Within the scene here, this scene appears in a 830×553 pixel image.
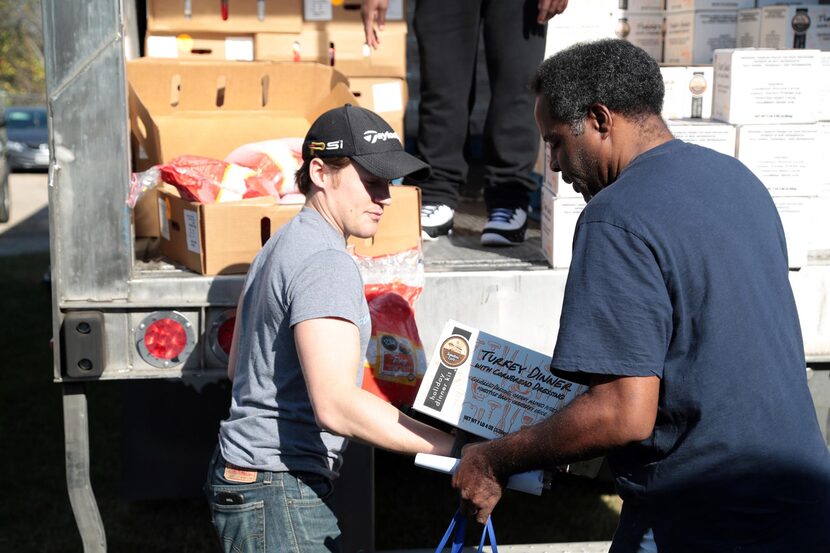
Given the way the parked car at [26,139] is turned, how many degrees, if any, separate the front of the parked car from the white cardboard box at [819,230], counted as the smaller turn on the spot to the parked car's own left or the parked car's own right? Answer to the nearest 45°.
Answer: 0° — it already faces it

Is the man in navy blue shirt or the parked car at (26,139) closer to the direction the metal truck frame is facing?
the parked car

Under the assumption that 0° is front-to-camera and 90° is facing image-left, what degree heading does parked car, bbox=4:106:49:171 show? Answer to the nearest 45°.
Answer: approximately 0°

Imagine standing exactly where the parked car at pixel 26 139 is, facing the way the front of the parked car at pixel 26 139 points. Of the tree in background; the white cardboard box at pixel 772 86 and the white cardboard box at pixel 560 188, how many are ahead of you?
2

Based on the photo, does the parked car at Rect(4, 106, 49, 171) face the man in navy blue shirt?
yes

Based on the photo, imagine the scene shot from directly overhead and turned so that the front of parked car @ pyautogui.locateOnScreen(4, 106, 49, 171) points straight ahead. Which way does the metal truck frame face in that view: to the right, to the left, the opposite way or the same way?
the opposite way

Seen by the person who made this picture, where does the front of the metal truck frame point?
facing away from the viewer

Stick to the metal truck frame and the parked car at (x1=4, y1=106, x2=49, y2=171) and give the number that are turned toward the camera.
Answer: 1
